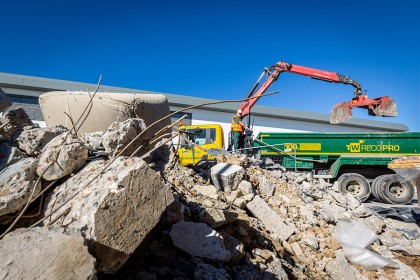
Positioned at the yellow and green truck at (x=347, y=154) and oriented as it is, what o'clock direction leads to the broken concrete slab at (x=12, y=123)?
The broken concrete slab is roughly at 10 o'clock from the yellow and green truck.

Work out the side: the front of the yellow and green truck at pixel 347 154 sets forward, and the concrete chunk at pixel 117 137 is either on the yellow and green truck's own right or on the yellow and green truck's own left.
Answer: on the yellow and green truck's own left

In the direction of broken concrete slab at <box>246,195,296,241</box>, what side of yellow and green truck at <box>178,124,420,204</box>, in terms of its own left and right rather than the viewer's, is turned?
left

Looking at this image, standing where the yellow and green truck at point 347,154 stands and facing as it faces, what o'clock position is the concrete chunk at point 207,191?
The concrete chunk is roughly at 10 o'clock from the yellow and green truck.

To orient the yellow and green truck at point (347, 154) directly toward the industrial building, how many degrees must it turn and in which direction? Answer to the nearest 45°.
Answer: approximately 45° to its right

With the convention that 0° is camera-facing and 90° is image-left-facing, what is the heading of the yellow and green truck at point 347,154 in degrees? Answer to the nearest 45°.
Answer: approximately 90°

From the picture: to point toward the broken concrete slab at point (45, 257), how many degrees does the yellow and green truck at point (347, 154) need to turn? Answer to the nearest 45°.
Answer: approximately 90° to its left

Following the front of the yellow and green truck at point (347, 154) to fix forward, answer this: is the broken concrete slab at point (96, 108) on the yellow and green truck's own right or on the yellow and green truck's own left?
on the yellow and green truck's own left

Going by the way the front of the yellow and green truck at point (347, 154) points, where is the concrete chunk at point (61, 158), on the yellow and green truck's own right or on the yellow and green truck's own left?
on the yellow and green truck's own left
